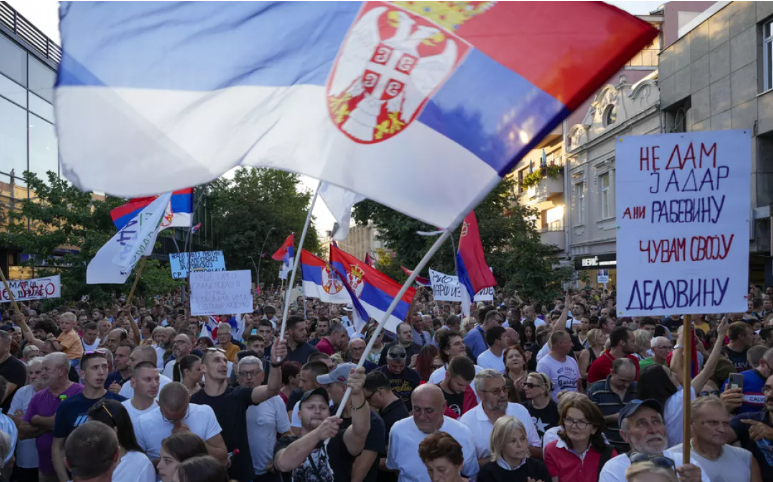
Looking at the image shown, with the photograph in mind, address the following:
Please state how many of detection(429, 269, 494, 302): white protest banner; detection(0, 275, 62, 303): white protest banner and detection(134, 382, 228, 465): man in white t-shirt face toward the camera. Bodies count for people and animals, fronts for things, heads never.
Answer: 3

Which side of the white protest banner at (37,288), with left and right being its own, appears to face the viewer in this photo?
front

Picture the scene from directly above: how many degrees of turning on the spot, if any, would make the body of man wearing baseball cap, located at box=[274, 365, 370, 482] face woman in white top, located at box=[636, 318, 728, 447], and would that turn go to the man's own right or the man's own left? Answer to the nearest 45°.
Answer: approximately 90° to the man's own left

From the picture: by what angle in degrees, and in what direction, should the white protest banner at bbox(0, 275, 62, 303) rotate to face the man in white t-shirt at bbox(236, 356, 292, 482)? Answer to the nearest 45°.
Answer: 0° — it already faces them

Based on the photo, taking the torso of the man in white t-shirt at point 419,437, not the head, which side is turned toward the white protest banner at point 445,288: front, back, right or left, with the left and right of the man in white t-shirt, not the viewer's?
back

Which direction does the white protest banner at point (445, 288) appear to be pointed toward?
toward the camera

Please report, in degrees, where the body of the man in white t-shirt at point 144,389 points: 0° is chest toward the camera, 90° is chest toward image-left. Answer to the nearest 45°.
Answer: approximately 315°

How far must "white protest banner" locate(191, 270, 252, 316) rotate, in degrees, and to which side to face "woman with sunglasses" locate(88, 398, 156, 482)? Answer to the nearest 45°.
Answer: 0° — it already faces them

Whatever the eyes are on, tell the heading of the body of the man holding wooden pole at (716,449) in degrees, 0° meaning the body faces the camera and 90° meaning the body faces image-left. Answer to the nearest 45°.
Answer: approximately 315°

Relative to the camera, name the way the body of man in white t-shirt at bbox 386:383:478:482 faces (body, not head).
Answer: toward the camera
